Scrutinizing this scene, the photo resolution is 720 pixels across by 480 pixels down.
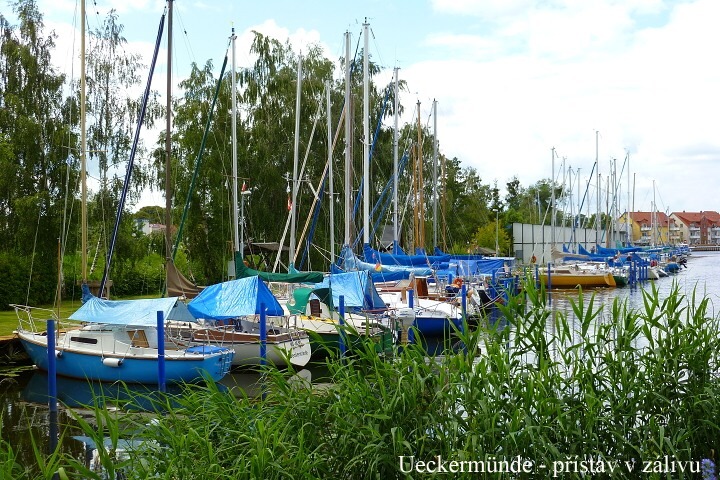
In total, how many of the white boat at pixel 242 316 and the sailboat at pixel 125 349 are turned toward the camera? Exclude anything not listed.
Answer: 0

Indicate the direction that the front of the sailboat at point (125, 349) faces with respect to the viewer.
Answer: facing to the left of the viewer

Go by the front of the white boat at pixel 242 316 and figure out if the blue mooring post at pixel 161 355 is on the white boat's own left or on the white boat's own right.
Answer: on the white boat's own left

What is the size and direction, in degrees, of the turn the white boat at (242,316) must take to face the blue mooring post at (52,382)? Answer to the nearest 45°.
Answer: approximately 90° to its left

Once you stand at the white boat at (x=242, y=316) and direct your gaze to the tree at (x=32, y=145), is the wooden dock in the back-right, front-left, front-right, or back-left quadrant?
front-left

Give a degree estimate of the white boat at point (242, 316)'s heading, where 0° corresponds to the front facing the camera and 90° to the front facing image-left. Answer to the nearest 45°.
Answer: approximately 135°
